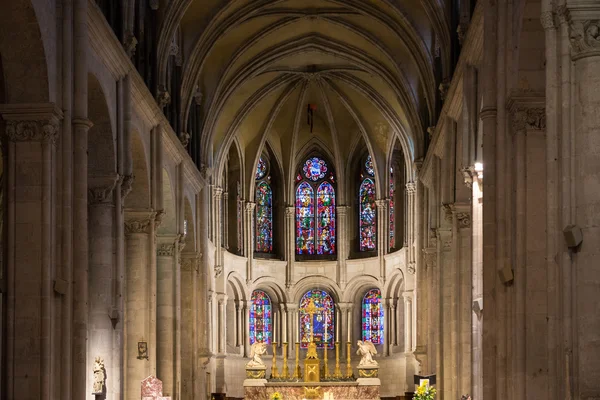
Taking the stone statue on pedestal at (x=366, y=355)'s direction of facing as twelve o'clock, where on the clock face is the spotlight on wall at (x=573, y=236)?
The spotlight on wall is roughly at 9 o'clock from the stone statue on pedestal.

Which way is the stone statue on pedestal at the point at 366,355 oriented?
to the viewer's left

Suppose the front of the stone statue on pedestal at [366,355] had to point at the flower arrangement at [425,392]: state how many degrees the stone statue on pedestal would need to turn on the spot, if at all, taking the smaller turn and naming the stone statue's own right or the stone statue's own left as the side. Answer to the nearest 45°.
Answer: approximately 90° to the stone statue's own left

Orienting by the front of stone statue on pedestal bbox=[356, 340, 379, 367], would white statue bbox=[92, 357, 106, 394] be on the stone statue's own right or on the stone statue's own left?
on the stone statue's own left

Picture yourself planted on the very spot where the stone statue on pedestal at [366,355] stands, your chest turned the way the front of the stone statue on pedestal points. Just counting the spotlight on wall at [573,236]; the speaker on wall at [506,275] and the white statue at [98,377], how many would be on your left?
3

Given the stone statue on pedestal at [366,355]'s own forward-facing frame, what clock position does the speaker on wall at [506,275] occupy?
The speaker on wall is roughly at 9 o'clock from the stone statue on pedestal.

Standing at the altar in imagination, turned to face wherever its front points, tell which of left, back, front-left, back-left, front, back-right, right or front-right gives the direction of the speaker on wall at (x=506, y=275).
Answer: front

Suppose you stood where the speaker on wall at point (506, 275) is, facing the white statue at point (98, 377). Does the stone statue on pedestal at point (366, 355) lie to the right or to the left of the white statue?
right

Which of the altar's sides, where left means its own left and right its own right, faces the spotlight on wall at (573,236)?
front

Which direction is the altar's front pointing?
toward the camera

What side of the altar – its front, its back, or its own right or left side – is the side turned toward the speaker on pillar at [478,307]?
front
